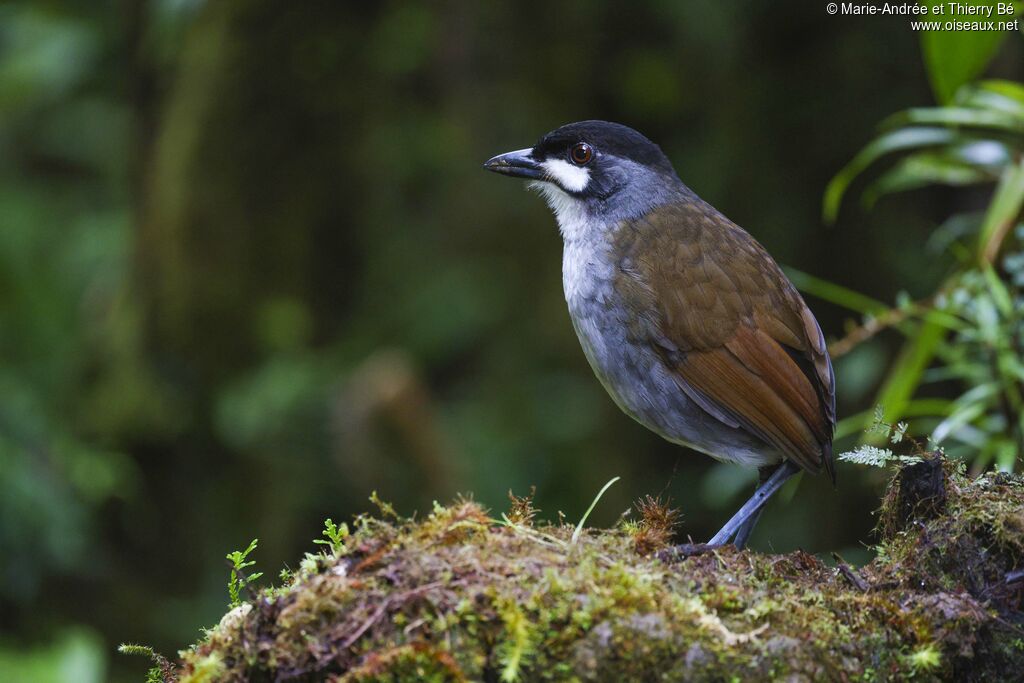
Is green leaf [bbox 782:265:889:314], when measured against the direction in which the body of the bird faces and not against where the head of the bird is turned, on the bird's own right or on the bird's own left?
on the bird's own right

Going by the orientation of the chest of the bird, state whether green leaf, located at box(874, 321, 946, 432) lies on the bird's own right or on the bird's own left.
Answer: on the bird's own right

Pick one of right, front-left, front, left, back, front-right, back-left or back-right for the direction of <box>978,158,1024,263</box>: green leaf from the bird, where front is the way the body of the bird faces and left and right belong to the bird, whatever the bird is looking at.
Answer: back-right

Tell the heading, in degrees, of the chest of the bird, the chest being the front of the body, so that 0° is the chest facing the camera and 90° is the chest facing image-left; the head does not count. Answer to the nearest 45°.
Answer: approximately 90°

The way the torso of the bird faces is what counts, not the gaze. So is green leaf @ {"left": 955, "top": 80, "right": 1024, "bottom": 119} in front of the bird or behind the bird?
behind

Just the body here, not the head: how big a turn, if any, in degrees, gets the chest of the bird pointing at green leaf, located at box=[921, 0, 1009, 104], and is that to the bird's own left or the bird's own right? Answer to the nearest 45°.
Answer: approximately 180°

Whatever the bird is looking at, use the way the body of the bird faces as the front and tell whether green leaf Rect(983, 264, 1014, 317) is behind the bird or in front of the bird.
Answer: behind
